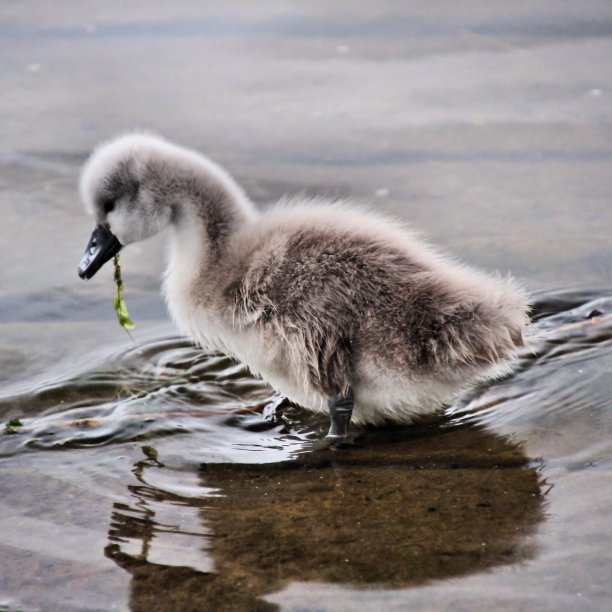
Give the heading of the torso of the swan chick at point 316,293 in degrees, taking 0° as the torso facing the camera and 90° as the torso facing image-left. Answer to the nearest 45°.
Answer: approximately 90°
